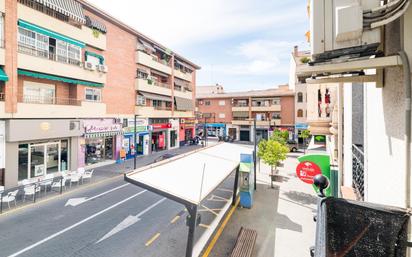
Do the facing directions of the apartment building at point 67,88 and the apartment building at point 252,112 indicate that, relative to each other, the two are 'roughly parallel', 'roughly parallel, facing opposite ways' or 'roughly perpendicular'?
roughly perpendicular

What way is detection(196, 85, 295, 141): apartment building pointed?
toward the camera

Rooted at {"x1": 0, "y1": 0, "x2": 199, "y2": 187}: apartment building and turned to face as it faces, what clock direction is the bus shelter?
The bus shelter is roughly at 1 o'clock from the apartment building.

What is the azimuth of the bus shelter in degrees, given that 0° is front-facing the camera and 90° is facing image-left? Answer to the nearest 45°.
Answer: approximately 135°

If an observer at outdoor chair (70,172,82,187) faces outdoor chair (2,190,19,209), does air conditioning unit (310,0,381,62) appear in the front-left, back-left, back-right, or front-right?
front-left

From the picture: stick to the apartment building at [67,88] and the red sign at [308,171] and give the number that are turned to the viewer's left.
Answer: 0

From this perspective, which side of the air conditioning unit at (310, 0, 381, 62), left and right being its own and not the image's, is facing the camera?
left
